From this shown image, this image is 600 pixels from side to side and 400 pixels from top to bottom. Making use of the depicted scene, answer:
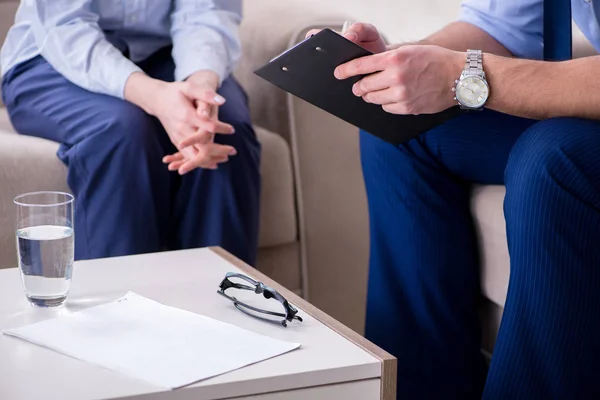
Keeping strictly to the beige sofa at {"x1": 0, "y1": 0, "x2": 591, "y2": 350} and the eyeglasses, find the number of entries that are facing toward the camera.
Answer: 1

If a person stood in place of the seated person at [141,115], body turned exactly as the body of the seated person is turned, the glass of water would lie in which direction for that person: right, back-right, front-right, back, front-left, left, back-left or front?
front-right

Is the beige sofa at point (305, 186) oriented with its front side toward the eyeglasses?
yes

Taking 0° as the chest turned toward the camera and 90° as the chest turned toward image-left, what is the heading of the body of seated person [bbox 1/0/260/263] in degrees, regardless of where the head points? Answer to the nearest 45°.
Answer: approximately 315°

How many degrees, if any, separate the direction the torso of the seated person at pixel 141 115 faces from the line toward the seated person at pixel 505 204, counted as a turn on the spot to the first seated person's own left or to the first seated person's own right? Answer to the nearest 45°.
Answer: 0° — they already face them
